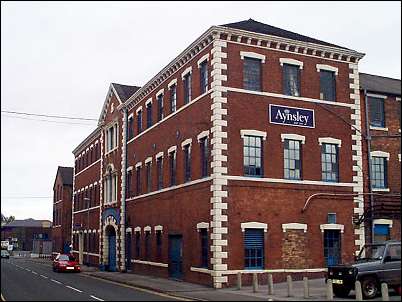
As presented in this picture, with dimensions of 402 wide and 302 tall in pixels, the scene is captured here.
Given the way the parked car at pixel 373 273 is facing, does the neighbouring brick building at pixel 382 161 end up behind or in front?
behind

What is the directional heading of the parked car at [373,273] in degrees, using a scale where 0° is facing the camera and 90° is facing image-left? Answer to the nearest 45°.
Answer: approximately 45°

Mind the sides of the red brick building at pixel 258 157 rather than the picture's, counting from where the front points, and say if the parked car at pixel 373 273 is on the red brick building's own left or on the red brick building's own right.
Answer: on the red brick building's own left

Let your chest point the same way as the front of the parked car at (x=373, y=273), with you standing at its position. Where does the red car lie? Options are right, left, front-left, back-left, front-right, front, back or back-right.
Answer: right

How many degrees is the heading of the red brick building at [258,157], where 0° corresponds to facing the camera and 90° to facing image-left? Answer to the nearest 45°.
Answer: approximately 45°

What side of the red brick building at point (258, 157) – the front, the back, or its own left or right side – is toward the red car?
right

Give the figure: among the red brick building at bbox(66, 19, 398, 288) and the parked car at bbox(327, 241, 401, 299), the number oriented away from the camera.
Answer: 0
